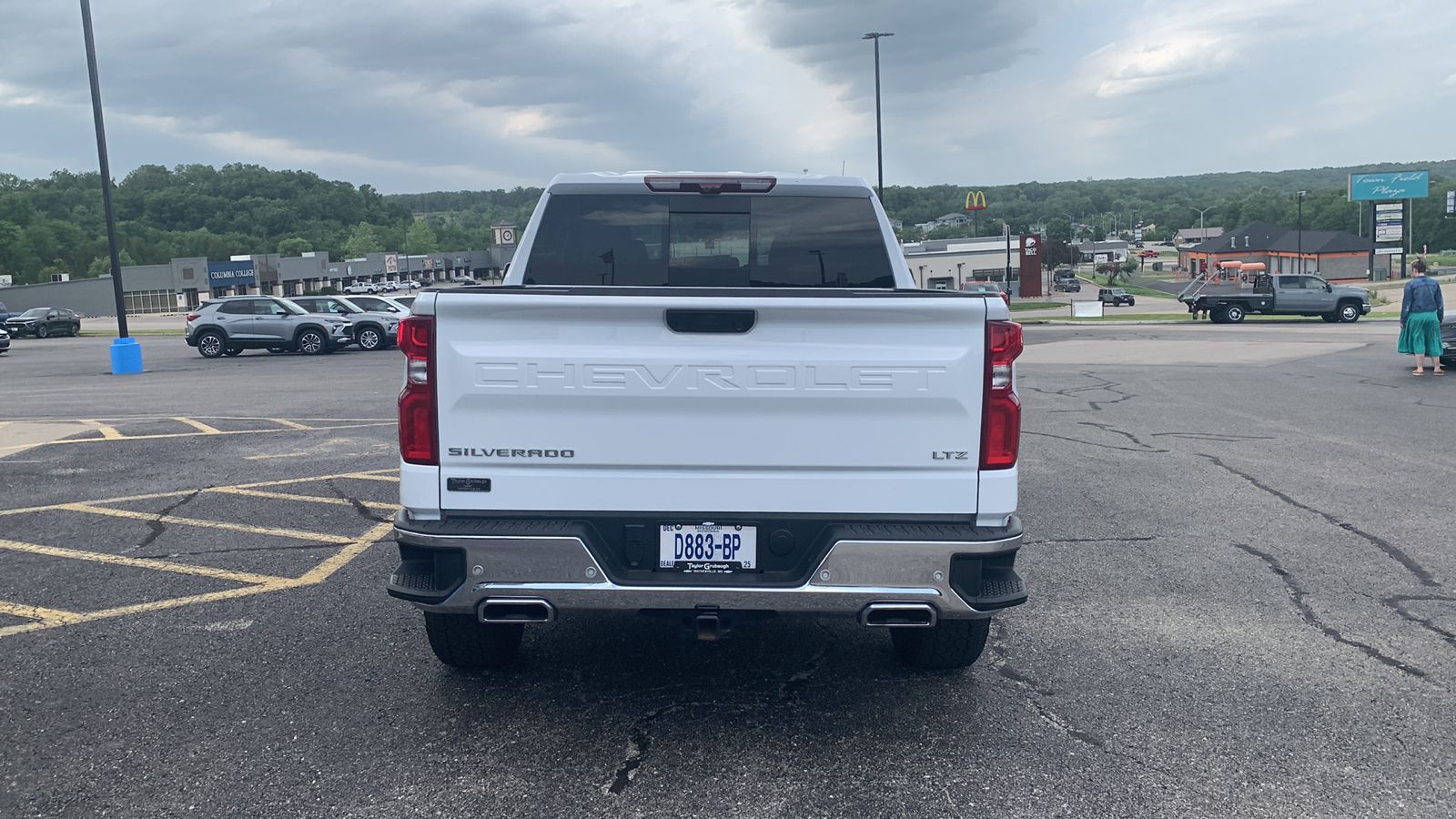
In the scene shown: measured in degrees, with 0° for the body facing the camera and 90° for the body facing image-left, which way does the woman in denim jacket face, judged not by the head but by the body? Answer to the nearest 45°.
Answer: approximately 180°

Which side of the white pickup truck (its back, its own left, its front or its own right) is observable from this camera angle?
back

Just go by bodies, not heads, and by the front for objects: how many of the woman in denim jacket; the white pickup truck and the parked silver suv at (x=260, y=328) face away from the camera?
2

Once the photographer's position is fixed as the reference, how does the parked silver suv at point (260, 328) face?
facing to the right of the viewer

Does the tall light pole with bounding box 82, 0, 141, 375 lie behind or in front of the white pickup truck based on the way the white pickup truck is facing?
in front

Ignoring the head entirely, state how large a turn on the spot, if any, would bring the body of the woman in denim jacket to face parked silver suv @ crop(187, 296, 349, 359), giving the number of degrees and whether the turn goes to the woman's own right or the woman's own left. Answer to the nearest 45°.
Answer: approximately 90° to the woman's own left

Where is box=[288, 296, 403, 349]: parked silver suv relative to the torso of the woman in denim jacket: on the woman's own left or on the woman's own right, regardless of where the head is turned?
on the woman's own left

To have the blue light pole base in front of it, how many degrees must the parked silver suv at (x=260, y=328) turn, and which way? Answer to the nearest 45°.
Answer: approximately 135° to its right

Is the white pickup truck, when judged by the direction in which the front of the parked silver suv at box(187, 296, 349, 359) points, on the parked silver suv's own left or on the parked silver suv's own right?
on the parked silver suv's own right

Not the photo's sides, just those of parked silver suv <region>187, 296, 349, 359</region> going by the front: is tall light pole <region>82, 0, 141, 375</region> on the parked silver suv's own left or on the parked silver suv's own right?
on the parked silver suv's own right

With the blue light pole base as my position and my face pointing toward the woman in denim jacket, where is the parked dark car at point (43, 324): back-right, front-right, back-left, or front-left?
back-left

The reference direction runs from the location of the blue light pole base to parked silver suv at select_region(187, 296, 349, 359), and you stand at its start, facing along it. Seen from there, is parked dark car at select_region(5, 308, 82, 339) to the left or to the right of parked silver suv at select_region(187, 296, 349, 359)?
left

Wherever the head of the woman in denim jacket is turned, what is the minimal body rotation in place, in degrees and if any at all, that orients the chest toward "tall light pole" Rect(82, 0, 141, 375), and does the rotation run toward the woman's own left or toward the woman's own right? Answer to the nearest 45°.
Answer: approximately 90° to the woman's own left

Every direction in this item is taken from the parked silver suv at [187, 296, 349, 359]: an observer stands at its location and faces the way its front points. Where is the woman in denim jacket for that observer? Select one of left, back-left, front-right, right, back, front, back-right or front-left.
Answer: front-right

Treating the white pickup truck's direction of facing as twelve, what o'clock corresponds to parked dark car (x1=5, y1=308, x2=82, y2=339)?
The parked dark car is roughly at 11 o'clock from the white pickup truck.
